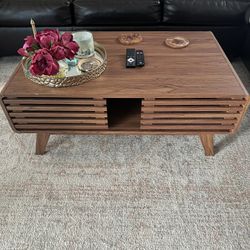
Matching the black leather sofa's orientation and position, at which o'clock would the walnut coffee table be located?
The walnut coffee table is roughly at 12 o'clock from the black leather sofa.

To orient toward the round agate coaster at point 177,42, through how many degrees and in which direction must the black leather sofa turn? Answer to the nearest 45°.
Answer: approximately 45° to its left

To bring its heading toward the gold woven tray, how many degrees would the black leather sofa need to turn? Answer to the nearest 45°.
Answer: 0° — it already faces it

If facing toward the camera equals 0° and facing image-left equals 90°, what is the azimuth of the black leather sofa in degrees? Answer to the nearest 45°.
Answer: approximately 0°

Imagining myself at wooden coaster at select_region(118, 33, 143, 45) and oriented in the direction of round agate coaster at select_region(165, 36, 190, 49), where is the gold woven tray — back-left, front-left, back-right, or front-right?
back-right
